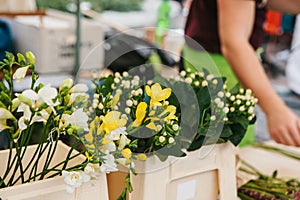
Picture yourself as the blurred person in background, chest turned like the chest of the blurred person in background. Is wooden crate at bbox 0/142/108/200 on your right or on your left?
on your right

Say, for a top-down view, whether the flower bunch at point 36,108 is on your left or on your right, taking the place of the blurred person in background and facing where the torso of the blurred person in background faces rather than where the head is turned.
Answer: on your right
